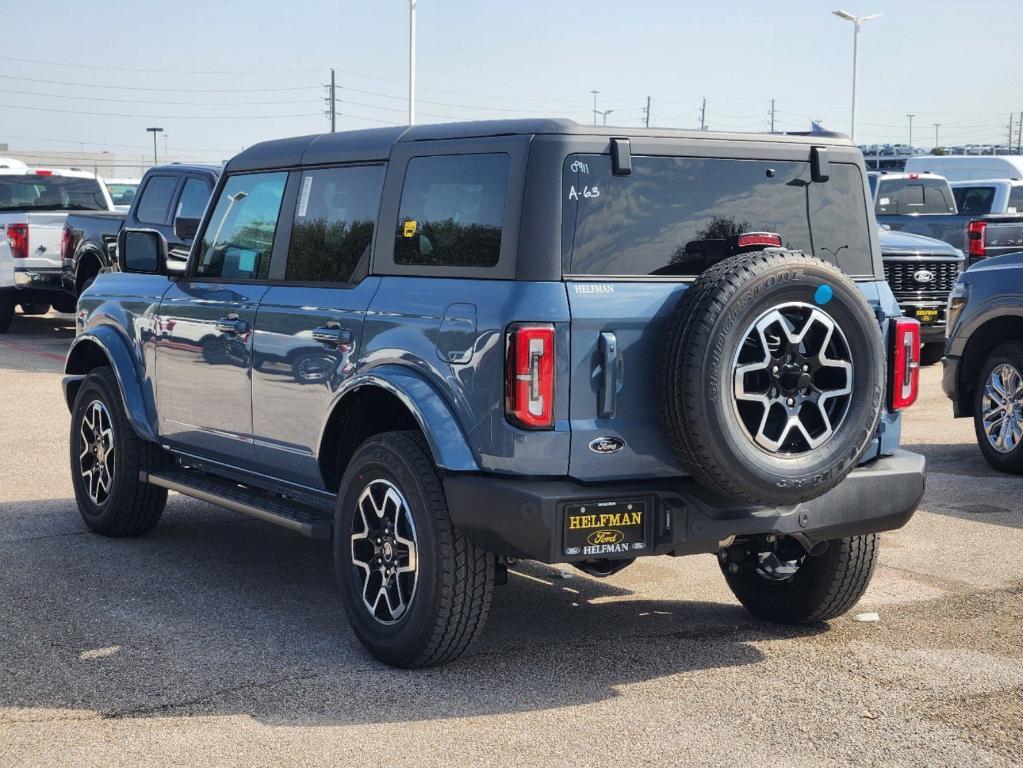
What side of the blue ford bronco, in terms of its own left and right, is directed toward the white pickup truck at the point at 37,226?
front

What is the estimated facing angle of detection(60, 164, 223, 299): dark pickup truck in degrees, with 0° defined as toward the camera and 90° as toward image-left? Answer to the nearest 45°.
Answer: approximately 225°

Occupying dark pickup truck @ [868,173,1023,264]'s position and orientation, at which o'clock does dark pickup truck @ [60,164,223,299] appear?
dark pickup truck @ [60,164,223,299] is roughly at 9 o'clock from dark pickup truck @ [868,173,1023,264].

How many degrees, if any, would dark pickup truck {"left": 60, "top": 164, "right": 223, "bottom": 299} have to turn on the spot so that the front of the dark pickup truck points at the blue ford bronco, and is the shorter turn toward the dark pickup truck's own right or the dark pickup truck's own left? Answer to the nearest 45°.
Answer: approximately 135° to the dark pickup truck's own right

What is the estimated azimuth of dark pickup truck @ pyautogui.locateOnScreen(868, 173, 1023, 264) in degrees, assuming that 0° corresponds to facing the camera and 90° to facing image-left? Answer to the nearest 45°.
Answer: approximately 135°

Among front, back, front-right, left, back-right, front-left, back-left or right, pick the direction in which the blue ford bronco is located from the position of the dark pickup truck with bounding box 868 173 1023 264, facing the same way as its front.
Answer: back-left

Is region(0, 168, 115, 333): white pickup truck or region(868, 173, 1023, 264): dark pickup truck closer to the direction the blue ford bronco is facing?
the white pickup truck

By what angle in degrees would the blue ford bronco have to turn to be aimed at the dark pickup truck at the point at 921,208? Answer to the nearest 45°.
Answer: approximately 45° to its right

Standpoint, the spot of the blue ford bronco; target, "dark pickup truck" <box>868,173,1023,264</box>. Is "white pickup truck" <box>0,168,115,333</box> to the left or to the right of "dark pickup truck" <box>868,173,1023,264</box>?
left

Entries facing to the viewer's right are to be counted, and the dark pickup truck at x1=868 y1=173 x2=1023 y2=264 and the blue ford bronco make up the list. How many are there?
0

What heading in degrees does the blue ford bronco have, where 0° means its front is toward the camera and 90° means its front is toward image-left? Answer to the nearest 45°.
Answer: approximately 135°
